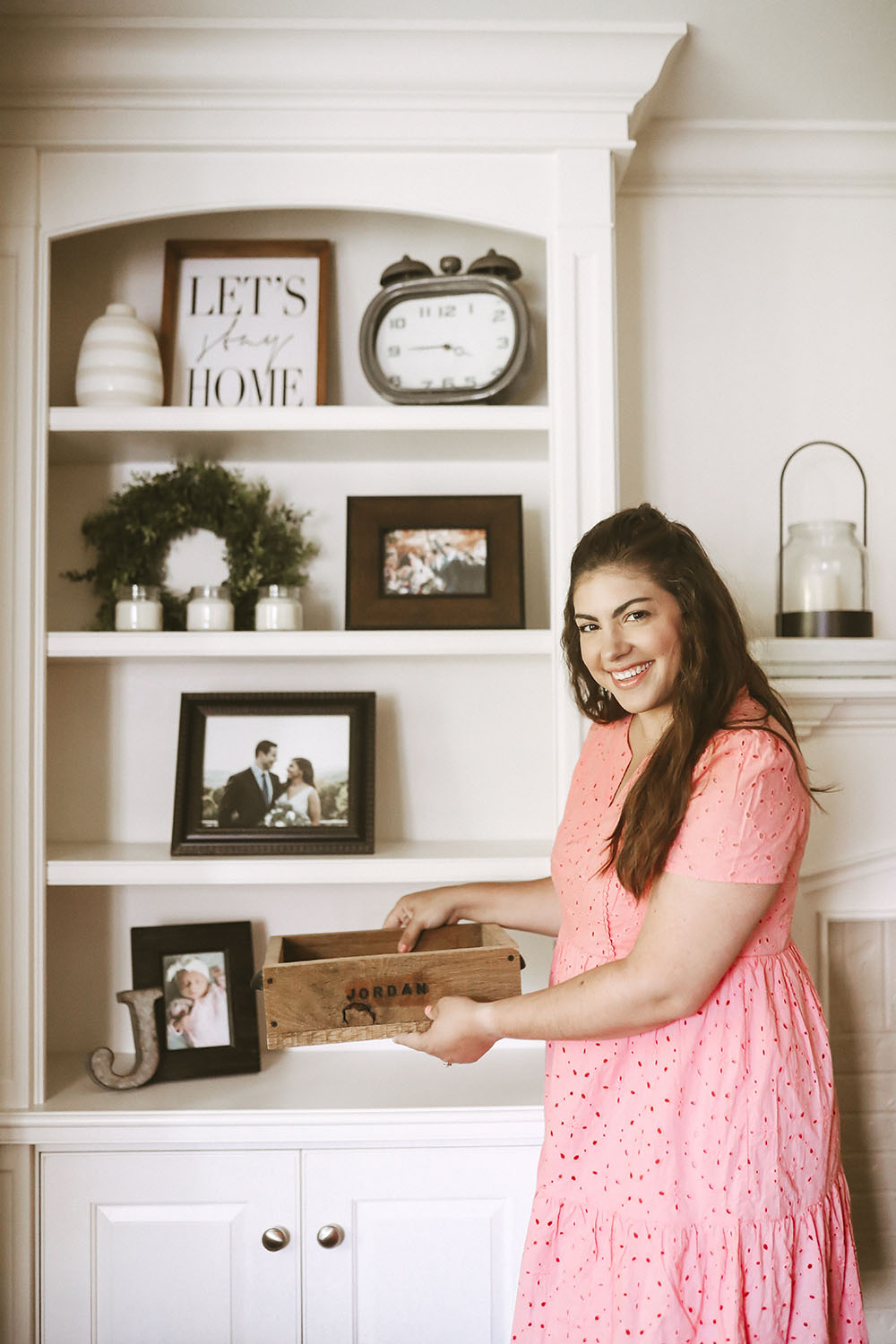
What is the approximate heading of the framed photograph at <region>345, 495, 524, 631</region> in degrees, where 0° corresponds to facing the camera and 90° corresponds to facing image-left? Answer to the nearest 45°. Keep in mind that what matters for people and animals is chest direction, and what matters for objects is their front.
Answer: approximately 0°

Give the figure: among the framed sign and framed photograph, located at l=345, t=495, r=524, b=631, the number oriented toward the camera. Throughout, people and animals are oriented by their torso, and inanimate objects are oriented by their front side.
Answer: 2

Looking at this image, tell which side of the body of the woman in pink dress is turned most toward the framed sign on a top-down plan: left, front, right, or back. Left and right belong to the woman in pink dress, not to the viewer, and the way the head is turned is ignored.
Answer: right

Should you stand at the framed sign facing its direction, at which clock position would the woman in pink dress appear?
The woman in pink dress is roughly at 11 o'clock from the framed sign.

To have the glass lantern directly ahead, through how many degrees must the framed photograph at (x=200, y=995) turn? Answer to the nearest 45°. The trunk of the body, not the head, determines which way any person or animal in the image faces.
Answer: approximately 90° to its left

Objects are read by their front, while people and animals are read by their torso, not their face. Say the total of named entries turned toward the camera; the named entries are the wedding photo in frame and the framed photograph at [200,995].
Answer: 2

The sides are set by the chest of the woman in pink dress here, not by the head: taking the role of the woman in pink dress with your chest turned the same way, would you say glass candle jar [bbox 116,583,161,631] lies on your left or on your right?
on your right
